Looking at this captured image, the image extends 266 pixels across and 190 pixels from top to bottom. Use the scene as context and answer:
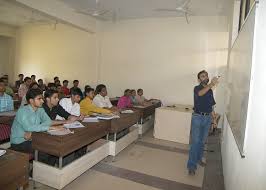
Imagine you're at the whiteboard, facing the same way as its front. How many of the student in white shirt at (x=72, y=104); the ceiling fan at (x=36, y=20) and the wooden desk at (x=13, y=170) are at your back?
0

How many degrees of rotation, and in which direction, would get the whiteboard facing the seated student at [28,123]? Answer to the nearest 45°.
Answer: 0° — it already faces them

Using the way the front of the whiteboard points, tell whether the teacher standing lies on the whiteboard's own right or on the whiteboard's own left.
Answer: on the whiteboard's own right

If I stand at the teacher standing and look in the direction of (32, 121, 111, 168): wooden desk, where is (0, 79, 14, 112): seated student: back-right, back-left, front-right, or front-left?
front-right

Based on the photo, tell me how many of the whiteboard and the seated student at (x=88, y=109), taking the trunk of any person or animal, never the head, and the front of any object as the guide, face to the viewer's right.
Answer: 1

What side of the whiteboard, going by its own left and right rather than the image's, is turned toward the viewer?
left

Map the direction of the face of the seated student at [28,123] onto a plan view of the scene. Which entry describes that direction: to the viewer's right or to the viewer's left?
to the viewer's right

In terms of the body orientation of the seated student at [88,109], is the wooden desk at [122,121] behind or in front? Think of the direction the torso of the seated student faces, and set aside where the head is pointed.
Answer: in front

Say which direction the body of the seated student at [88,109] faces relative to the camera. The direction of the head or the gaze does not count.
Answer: to the viewer's right

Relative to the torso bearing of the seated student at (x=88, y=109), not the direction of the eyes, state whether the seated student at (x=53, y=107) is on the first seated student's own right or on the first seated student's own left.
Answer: on the first seated student's own right

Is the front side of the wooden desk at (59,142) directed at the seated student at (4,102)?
no
